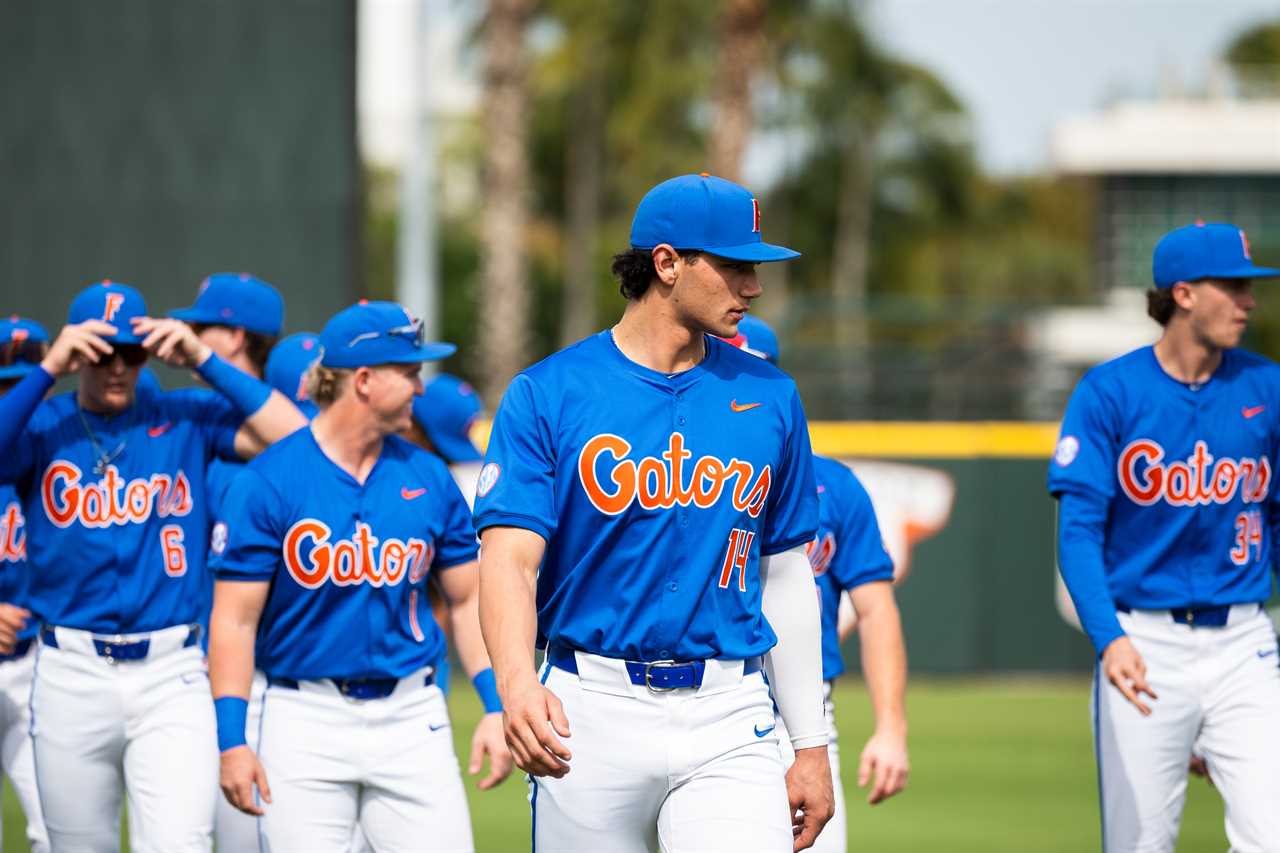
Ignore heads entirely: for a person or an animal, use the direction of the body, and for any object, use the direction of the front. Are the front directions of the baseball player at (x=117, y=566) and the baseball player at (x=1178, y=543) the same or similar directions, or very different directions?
same or similar directions

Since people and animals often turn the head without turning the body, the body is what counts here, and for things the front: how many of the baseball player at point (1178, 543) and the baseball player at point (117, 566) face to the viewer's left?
0

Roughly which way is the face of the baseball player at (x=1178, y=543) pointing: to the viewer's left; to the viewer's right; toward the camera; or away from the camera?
to the viewer's right

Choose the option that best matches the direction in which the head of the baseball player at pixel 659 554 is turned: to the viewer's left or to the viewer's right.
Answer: to the viewer's right

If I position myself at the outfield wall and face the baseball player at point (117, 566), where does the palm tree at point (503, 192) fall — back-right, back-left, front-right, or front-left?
back-right

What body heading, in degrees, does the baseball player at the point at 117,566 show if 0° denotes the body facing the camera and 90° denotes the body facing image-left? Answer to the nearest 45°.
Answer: approximately 0°

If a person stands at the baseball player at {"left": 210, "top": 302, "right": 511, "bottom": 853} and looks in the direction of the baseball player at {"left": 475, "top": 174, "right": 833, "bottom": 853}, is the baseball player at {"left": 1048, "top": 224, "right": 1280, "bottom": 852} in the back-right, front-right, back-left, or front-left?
front-left

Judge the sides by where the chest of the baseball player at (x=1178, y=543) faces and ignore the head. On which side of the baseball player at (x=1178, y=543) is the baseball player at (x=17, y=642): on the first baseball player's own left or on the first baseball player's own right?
on the first baseball player's own right

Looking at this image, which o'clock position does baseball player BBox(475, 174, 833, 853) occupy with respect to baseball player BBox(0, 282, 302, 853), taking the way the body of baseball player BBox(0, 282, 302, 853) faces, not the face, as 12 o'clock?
baseball player BBox(475, 174, 833, 853) is roughly at 11 o'clock from baseball player BBox(0, 282, 302, 853).

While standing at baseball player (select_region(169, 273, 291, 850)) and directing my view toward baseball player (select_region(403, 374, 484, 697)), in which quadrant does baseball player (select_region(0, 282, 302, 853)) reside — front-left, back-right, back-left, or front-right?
back-right

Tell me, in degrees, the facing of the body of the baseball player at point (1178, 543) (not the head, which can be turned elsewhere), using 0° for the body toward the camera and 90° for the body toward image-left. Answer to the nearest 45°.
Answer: approximately 315°

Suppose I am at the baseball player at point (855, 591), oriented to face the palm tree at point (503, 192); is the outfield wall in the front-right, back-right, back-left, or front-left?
front-right

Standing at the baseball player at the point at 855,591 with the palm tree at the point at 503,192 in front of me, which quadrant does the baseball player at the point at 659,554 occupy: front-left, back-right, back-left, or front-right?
back-left

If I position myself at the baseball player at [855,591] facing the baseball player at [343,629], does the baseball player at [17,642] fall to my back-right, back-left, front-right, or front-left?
front-right

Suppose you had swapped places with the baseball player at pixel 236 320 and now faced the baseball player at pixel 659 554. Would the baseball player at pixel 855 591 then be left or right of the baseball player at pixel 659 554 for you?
left

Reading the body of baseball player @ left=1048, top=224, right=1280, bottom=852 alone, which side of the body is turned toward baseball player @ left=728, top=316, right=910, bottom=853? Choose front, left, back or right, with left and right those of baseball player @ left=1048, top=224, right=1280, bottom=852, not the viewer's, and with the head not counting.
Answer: right
